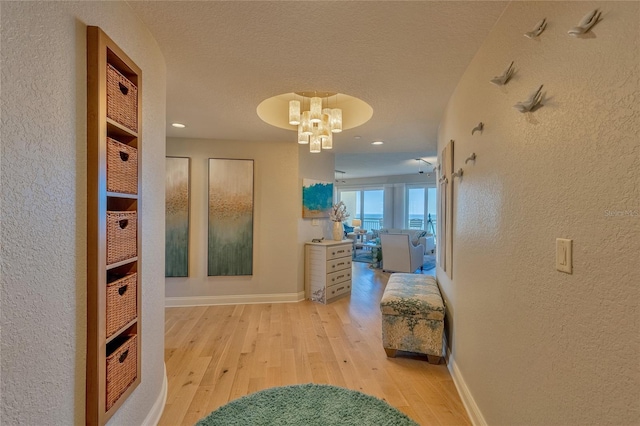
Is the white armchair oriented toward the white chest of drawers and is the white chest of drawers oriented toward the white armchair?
no

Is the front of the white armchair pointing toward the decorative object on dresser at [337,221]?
no

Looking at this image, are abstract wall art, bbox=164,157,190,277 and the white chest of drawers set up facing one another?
no

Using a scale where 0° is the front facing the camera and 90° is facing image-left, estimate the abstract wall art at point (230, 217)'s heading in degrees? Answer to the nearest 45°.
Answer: approximately 0°

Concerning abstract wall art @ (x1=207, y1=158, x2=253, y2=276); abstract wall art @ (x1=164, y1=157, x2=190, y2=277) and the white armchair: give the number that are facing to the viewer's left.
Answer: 0

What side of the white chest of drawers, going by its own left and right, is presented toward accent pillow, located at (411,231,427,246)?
left

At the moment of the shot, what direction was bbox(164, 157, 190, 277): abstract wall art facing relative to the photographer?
facing the viewer

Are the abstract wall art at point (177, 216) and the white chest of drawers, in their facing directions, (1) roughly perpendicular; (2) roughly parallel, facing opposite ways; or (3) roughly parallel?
roughly parallel

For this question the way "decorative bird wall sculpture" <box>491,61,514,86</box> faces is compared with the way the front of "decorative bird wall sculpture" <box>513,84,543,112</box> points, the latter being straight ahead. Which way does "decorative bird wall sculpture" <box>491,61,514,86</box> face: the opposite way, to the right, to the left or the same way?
the same way

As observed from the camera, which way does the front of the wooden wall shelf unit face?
facing the viewer and to the right of the viewer

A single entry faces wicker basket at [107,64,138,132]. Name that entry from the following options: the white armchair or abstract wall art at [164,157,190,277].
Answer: the abstract wall art

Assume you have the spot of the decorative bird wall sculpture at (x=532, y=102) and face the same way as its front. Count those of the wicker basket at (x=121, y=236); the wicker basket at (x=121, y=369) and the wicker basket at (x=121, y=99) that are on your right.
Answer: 0

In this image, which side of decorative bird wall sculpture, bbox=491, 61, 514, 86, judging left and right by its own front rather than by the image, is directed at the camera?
left
